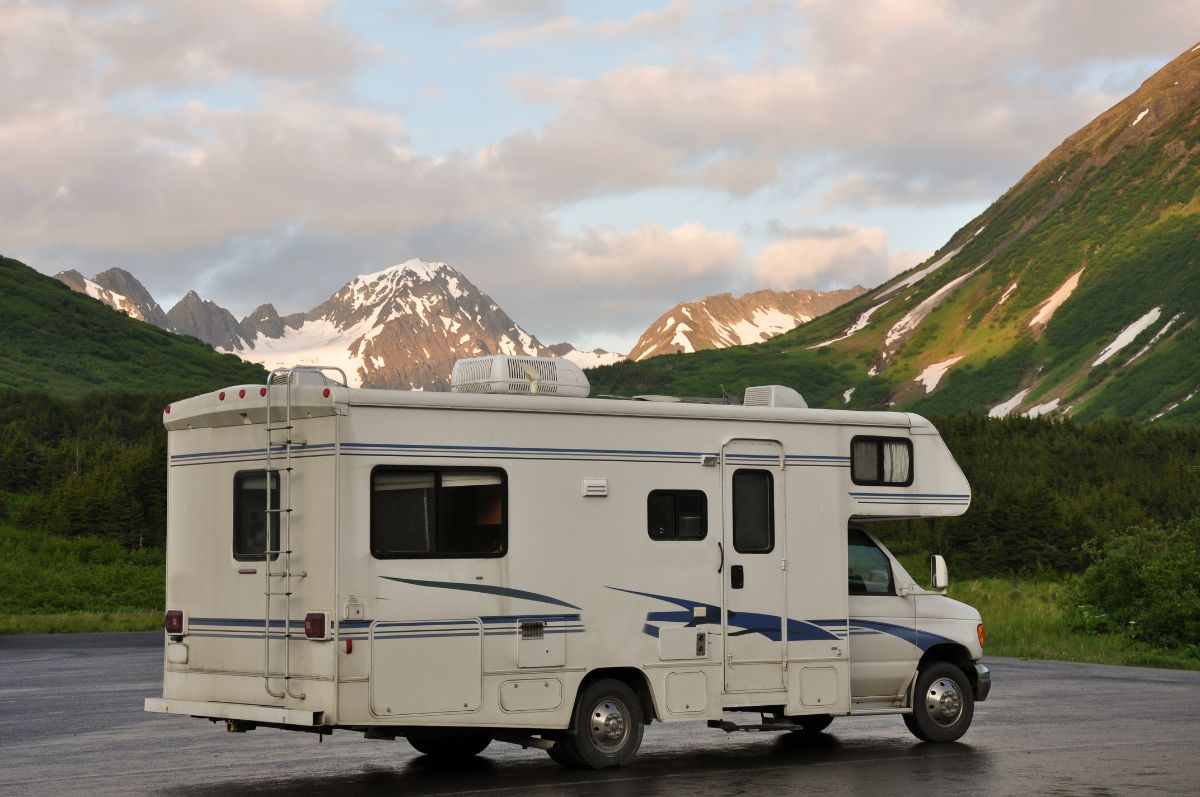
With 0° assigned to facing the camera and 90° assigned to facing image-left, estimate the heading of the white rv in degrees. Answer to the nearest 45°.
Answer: approximately 225°

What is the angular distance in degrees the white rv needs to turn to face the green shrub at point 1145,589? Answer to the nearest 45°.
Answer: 0° — it already faces it
